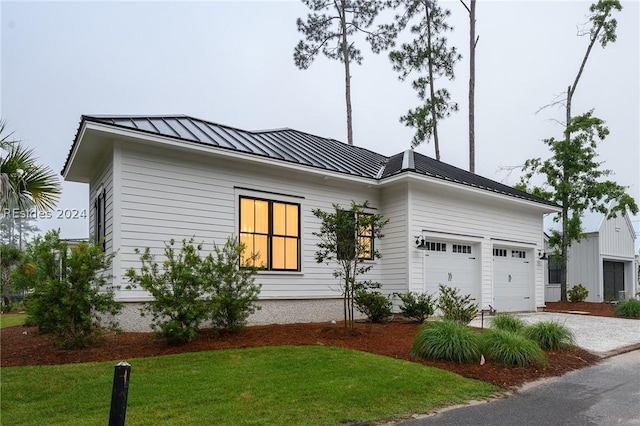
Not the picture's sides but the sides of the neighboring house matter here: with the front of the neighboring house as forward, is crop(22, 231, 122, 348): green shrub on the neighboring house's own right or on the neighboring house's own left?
on the neighboring house's own right

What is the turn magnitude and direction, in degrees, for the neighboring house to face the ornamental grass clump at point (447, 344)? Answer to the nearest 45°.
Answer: approximately 45° to its right

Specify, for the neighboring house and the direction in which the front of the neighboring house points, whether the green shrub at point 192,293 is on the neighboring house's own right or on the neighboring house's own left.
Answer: on the neighboring house's own right

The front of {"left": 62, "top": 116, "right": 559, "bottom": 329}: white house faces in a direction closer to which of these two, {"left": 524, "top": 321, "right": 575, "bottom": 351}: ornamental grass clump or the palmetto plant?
the ornamental grass clump

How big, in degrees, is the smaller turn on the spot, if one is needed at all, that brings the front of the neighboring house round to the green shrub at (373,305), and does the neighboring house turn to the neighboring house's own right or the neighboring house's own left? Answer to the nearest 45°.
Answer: approximately 45° to the neighboring house's own right

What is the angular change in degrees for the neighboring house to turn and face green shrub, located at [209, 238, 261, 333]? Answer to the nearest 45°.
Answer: approximately 45° to its right

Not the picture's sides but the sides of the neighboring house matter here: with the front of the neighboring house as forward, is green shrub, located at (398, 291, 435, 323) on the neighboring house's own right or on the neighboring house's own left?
on the neighboring house's own right

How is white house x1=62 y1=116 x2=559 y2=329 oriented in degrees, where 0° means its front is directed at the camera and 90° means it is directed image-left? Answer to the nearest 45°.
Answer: approximately 315°
